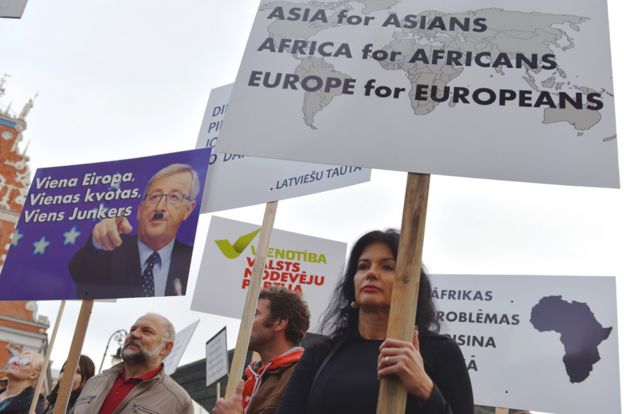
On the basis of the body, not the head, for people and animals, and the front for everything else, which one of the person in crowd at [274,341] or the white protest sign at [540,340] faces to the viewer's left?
the person in crowd

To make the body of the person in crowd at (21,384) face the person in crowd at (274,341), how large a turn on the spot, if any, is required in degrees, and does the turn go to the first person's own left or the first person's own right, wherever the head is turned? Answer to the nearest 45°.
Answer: approximately 90° to the first person's own left

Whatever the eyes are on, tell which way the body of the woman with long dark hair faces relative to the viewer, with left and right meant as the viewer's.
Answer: facing the viewer

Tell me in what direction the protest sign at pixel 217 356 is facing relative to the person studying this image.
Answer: facing the viewer and to the left of the viewer

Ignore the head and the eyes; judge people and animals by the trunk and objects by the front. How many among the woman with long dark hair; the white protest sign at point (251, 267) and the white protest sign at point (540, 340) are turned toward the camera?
3

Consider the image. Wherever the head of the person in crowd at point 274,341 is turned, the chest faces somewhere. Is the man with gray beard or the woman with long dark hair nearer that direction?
the man with gray beard

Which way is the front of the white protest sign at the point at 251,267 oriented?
toward the camera

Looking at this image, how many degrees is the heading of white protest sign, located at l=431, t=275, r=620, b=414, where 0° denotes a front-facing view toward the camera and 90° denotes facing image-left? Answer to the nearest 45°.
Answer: approximately 0°

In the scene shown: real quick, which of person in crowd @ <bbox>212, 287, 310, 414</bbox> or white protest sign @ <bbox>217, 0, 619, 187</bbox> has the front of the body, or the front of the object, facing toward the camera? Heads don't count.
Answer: the white protest sign

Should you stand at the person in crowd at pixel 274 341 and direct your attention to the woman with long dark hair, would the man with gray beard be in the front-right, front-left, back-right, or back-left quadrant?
back-right

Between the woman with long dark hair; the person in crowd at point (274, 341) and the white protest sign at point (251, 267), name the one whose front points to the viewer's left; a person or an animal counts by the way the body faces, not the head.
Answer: the person in crowd

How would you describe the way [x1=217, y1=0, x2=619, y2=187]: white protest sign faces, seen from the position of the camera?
facing the viewer

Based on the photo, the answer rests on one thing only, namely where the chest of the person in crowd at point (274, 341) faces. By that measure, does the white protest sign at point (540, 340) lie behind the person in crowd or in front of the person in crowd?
behind

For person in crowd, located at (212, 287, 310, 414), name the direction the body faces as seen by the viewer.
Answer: to the viewer's left
